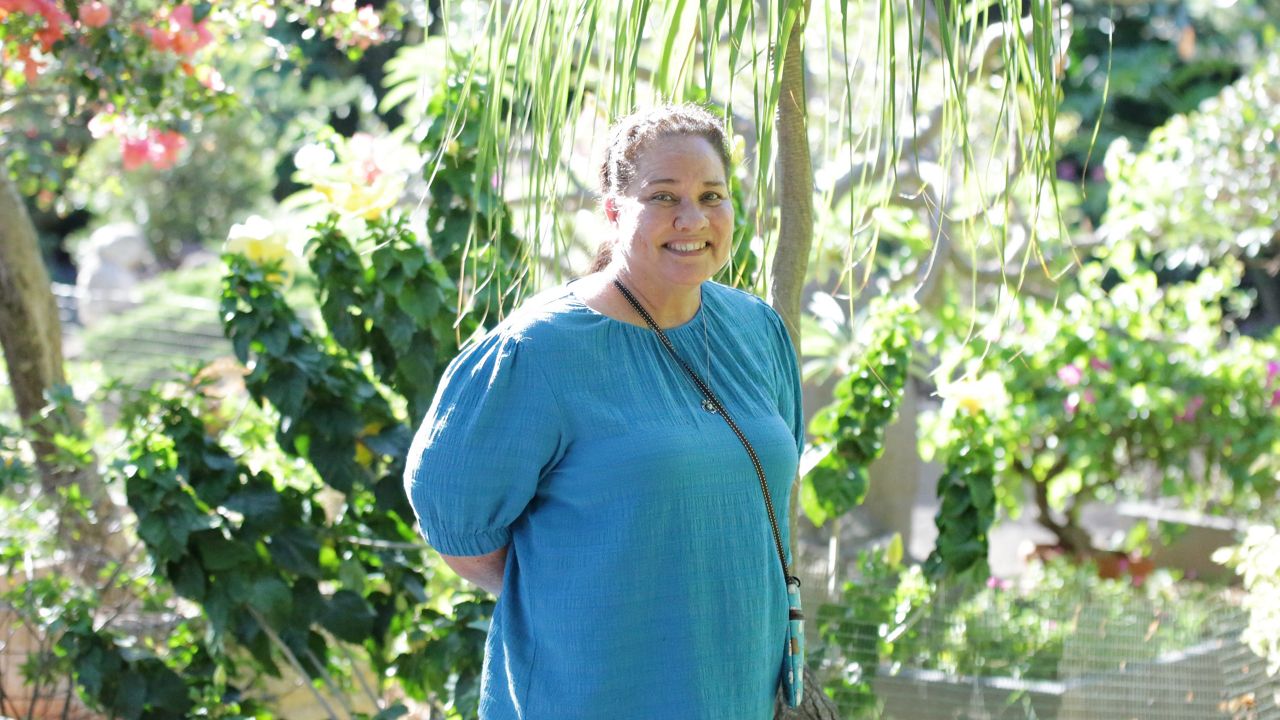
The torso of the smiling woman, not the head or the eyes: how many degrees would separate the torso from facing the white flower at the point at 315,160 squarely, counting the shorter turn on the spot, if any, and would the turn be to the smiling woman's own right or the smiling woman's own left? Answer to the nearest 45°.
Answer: approximately 180°

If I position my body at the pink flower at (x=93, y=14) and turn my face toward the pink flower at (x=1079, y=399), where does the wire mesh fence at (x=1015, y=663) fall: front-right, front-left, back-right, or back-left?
front-right

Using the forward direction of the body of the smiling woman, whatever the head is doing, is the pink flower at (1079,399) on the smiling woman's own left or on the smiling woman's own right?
on the smiling woman's own left

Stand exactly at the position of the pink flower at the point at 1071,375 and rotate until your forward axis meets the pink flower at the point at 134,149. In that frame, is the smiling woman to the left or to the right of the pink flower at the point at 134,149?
left

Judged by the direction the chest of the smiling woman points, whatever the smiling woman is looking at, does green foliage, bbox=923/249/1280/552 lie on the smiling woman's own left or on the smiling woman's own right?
on the smiling woman's own left

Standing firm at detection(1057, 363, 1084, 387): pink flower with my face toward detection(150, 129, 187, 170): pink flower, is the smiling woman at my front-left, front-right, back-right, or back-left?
front-left

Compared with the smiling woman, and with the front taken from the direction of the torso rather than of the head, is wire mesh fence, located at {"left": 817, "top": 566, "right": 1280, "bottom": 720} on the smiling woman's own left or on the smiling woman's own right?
on the smiling woman's own left

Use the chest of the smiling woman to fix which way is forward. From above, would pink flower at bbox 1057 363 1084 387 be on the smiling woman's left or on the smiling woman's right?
on the smiling woman's left

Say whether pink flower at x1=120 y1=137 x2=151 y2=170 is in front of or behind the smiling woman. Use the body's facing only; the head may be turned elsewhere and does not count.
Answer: behind
